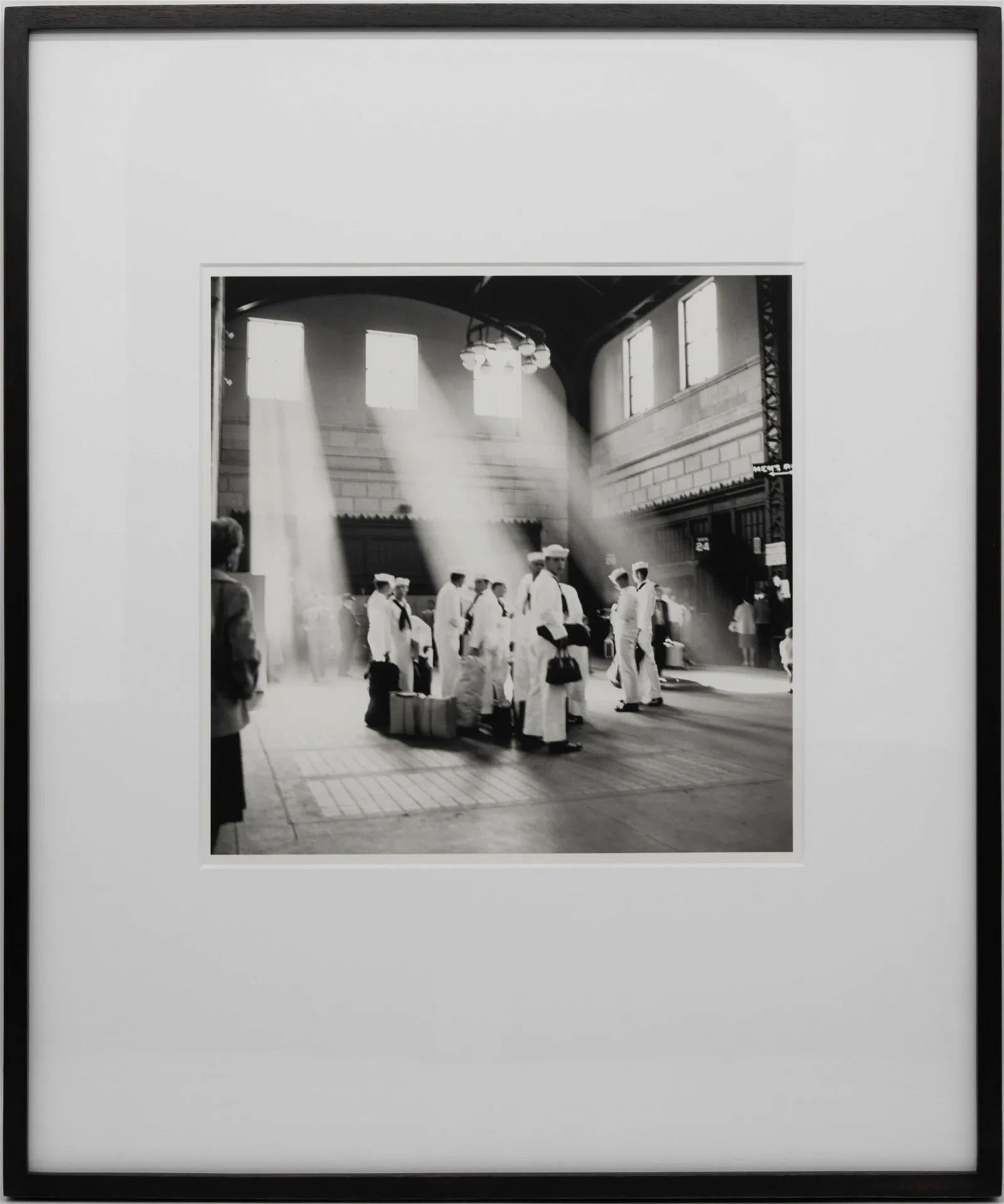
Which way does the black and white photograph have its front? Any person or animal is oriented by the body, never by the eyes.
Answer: toward the camera
